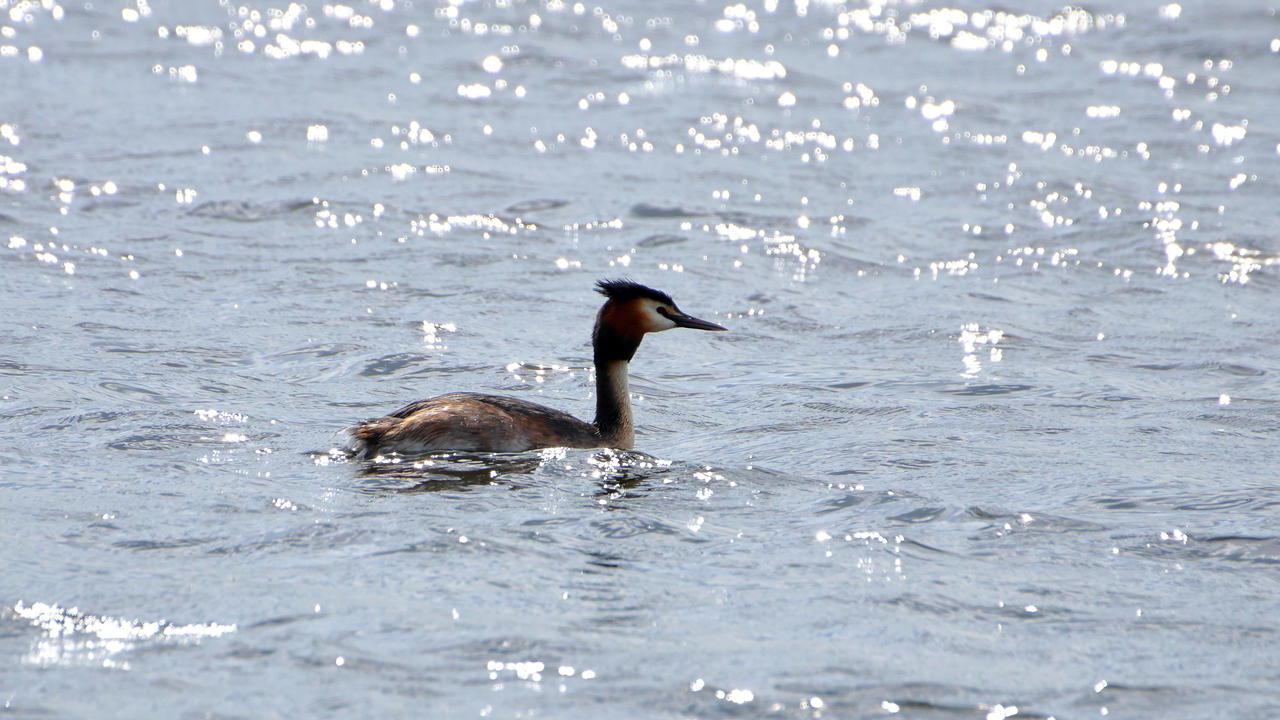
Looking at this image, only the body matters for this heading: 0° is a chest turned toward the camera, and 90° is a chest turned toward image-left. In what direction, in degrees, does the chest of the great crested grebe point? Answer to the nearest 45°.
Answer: approximately 270°
